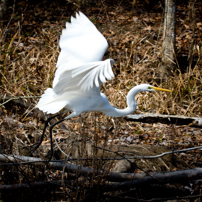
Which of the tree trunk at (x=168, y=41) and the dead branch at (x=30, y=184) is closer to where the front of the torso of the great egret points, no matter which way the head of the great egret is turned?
the tree trunk

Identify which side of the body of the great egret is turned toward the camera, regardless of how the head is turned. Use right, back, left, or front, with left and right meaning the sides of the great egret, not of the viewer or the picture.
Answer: right

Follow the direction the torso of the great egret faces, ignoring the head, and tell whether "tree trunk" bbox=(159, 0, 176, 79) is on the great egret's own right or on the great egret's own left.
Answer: on the great egret's own left

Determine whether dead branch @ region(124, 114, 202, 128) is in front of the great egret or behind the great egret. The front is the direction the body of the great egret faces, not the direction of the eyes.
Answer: in front

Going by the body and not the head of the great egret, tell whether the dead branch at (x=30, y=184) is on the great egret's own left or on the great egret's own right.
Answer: on the great egret's own right
